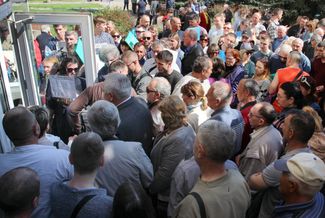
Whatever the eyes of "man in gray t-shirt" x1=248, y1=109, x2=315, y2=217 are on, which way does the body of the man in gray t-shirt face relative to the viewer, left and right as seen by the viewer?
facing away from the viewer and to the left of the viewer

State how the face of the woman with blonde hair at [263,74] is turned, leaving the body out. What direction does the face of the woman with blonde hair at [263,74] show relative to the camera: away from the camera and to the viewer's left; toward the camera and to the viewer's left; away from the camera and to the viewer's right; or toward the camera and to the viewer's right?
toward the camera and to the viewer's left

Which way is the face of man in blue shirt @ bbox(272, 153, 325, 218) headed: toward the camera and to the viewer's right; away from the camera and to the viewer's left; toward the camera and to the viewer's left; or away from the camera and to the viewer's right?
away from the camera and to the viewer's left

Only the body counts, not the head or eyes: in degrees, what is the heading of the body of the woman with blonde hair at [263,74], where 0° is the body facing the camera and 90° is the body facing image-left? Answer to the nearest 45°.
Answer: approximately 45°

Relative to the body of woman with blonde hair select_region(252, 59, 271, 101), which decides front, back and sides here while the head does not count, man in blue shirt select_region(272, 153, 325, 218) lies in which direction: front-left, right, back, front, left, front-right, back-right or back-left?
front-left

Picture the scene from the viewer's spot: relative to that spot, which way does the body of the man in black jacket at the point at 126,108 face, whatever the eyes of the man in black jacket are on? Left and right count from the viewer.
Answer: facing away from the viewer and to the left of the viewer

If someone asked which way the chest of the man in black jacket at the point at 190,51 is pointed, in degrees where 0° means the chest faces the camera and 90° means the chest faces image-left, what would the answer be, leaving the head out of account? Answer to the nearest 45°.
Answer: approximately 45°

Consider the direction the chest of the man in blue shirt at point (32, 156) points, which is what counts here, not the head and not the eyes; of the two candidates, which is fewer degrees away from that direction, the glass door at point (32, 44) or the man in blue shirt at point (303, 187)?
the glass door

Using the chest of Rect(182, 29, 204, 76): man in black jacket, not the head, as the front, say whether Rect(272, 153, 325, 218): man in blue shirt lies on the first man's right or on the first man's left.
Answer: on the first man's left

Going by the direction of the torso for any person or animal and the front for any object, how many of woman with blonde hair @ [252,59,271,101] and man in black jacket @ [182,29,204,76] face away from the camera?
0

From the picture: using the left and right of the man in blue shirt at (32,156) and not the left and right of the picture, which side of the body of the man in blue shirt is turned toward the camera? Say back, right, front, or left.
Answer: back

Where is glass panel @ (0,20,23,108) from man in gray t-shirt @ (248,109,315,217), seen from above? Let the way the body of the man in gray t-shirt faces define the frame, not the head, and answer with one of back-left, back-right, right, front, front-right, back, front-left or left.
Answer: front-left
